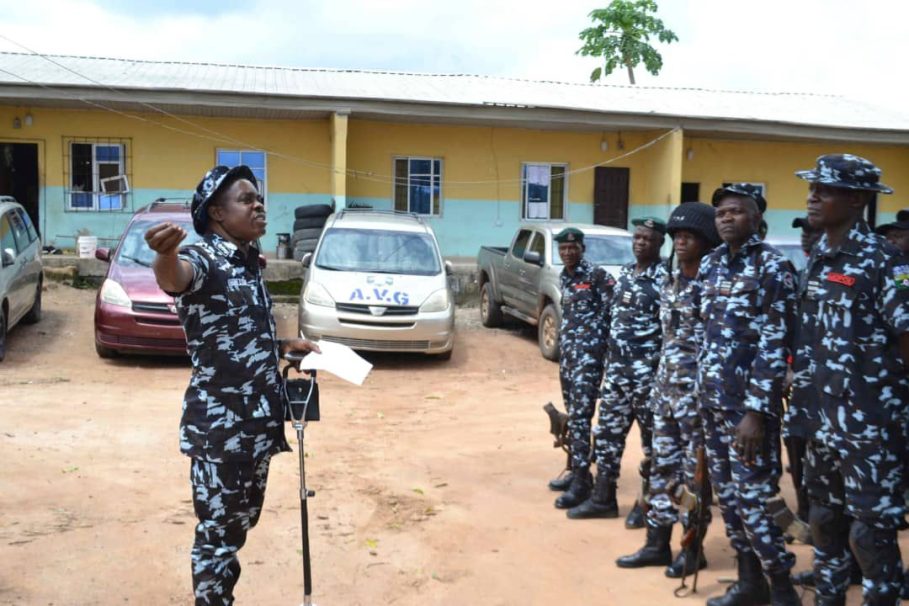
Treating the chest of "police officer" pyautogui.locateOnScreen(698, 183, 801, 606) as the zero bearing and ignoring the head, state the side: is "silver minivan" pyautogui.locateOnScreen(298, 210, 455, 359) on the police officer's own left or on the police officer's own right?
on the police officer's own right

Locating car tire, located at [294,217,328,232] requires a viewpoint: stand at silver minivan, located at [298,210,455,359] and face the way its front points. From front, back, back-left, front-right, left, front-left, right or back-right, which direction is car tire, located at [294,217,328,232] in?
back

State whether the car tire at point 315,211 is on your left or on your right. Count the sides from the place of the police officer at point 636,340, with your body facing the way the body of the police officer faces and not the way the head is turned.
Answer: on your right

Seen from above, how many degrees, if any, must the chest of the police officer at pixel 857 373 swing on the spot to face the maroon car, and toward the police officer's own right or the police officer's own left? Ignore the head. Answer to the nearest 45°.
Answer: approximately 90° to the police officer's own right

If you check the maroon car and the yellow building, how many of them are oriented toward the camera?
2

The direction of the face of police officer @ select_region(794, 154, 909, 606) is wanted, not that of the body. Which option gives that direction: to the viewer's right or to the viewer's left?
to the viewer's left

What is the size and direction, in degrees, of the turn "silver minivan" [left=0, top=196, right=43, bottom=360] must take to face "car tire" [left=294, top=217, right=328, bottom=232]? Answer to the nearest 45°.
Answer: approximately 180°

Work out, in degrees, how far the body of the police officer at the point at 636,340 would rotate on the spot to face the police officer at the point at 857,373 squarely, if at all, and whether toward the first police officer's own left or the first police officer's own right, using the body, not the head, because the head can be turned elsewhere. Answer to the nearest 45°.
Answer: approximately 90° to the first police officer's own left

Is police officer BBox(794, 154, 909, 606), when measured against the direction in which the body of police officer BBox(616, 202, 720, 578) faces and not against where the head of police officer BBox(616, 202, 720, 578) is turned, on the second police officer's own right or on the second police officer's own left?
on the second police officer's own left

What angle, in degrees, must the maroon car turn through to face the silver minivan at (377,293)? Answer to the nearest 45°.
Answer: approximately 90° to its left

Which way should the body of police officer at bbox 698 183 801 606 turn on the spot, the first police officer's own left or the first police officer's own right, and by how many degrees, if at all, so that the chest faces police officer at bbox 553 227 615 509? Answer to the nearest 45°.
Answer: approximately 90° to the first police officer's own right
